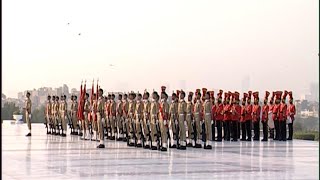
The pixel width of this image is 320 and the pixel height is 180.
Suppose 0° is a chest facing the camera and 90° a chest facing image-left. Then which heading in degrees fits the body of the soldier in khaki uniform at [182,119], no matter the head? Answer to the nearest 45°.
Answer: approximately 45°

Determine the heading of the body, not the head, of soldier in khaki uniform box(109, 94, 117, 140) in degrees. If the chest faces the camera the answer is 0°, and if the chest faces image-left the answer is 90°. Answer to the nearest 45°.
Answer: approximately 45°

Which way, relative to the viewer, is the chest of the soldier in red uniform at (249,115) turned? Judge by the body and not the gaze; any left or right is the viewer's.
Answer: facing the viewer and to the left of the viewer

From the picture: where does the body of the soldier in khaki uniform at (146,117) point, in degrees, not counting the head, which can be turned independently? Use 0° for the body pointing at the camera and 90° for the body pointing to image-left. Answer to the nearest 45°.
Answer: approximately 45°

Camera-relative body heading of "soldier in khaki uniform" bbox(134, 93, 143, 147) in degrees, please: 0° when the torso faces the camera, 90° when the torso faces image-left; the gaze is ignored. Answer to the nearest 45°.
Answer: approximately 45°
